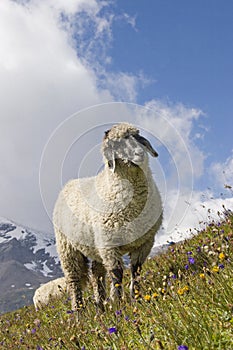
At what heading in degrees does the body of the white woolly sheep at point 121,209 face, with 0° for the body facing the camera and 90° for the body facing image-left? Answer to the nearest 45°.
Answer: approximately 315°
